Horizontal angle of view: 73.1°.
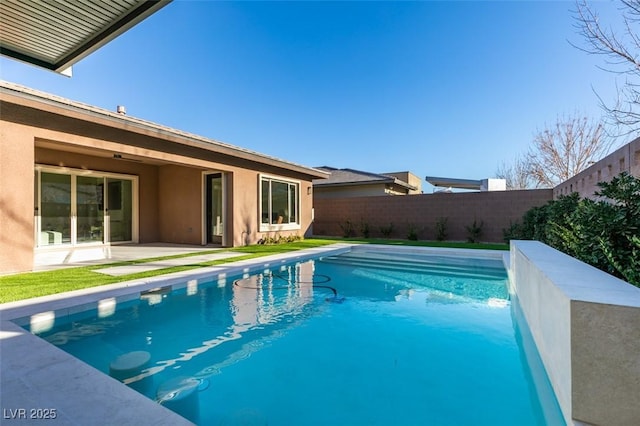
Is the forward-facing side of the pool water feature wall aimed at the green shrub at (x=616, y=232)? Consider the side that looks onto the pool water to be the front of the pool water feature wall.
no

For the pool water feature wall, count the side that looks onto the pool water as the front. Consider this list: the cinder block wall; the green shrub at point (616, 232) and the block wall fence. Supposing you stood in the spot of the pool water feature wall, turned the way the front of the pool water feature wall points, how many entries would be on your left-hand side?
0

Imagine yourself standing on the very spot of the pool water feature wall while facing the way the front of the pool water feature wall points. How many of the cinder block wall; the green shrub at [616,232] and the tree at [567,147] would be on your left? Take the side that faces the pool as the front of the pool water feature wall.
0

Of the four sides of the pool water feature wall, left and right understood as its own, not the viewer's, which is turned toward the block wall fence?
right

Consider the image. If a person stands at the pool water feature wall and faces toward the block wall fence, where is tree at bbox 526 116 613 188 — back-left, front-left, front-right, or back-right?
front-right

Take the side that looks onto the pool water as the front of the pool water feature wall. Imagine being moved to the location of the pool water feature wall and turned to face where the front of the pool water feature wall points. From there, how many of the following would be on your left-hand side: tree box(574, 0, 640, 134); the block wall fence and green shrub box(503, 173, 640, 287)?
0

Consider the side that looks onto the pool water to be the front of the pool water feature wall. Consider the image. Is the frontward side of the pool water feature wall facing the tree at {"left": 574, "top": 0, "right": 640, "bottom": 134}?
no

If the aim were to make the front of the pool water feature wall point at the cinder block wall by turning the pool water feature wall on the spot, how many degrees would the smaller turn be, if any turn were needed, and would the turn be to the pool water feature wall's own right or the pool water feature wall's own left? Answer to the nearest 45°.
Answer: approximately 90° to the pool water feature wall's own right

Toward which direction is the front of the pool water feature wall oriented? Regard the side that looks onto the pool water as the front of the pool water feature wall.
to the viewer's left
